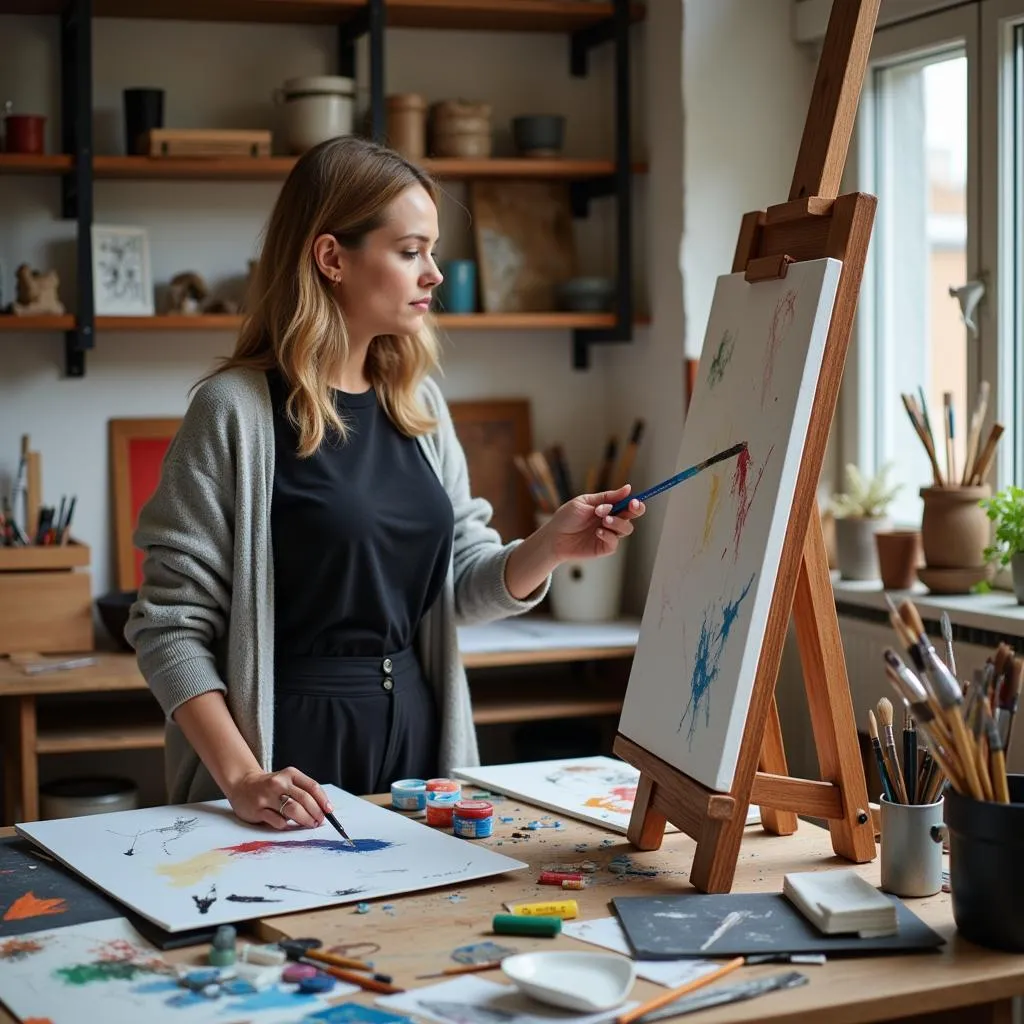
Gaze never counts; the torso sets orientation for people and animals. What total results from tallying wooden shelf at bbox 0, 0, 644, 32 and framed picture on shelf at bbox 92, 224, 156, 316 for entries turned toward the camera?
2

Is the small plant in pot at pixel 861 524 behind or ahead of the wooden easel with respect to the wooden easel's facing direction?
behind

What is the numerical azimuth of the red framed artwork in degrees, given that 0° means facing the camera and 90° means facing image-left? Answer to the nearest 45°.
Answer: approximately 0°

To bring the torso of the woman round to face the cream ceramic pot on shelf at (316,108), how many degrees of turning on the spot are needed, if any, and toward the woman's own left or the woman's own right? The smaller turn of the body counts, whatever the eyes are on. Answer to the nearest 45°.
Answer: approximately 135° to the woman's own left

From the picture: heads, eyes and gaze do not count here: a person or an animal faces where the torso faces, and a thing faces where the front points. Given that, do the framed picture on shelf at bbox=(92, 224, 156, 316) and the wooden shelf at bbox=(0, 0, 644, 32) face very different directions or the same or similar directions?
same or similar directions

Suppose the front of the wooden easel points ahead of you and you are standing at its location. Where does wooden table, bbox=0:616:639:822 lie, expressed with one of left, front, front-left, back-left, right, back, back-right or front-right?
right

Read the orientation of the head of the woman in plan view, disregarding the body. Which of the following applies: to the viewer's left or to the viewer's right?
to the viewer's right

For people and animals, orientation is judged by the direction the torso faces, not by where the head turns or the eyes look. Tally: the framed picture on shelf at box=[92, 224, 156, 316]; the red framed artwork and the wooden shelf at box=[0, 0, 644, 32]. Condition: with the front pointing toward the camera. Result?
3

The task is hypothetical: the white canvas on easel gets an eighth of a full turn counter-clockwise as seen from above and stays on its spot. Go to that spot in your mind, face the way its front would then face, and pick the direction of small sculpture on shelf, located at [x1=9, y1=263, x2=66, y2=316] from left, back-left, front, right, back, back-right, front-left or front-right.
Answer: back-right

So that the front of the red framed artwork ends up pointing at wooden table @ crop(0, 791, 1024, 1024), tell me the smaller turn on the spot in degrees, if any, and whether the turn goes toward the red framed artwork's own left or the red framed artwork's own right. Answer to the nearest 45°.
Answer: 0° — it already faces it

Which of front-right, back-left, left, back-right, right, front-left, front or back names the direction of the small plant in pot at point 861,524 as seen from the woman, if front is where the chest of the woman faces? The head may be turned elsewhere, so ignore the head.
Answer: left

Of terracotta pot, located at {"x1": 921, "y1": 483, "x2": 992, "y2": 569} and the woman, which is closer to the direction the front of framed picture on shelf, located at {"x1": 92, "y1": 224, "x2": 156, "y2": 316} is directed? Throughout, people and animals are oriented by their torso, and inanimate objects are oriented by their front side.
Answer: the woman

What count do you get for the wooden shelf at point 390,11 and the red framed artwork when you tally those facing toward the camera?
2
